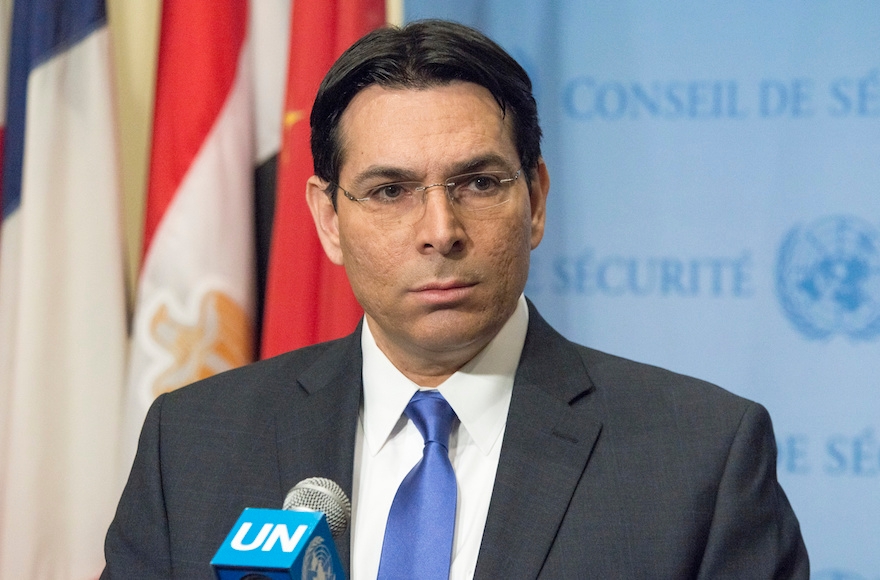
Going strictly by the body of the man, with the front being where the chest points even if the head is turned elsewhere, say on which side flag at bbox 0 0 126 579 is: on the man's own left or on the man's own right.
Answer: on the man's own right

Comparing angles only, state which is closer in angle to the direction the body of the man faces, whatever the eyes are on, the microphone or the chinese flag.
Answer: the microphone

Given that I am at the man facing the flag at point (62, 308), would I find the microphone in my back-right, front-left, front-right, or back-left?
back-left

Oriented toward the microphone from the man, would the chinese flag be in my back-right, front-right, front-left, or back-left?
back-right

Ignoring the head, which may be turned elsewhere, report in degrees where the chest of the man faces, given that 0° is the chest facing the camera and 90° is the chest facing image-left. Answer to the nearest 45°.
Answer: approximately 0°

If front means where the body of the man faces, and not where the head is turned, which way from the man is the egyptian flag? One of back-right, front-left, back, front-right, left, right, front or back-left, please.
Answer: back-right

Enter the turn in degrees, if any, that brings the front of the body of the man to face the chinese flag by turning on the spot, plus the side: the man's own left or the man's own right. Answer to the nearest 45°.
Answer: approximately 135° to the man's own right

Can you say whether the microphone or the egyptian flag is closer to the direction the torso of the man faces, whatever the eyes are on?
the microphone
